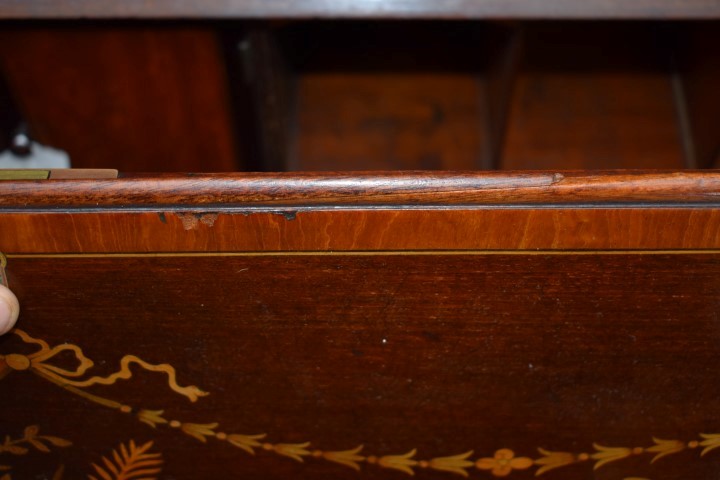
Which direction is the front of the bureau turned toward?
toward the camera
